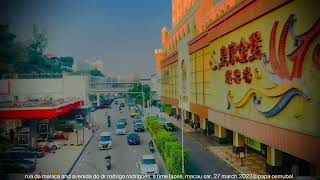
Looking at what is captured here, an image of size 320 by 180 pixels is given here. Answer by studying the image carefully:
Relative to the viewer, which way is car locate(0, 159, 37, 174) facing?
to the viewer's right

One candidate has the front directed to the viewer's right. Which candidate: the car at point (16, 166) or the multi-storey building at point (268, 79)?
the car

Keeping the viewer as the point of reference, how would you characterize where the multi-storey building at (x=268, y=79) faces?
facing the viewer and to the left of the viewer

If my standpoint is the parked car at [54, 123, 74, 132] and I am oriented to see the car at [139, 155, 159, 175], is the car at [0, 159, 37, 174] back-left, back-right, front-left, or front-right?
front-right

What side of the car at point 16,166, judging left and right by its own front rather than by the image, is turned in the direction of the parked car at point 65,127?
left

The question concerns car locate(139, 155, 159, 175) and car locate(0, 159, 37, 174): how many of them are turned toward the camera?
1

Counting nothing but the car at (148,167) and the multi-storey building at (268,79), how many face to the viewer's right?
0
